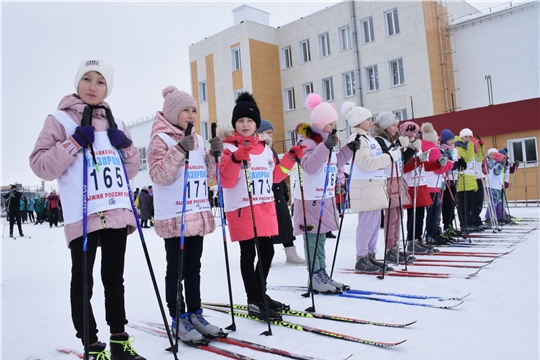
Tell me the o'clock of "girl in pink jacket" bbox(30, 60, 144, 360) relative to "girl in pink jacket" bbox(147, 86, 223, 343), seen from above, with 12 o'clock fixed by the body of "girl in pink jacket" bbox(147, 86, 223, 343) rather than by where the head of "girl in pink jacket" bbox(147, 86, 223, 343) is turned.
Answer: "girl in pink jacket" bbox(30, 60, 144, 360) is roughly at 3 o'clock from "girl in pink jacket" bbox(147, 86, 223, 343).

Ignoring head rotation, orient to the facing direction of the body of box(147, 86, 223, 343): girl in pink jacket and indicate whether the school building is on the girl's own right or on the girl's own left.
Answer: on the girl's own left

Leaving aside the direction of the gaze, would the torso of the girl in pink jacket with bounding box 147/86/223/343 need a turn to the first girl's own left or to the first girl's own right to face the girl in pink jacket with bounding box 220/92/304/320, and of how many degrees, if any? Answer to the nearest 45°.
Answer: approximately 90° to the first girl's own left

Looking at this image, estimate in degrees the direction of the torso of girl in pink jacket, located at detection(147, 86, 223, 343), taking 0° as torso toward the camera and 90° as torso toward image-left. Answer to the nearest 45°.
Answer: approximately 315°
